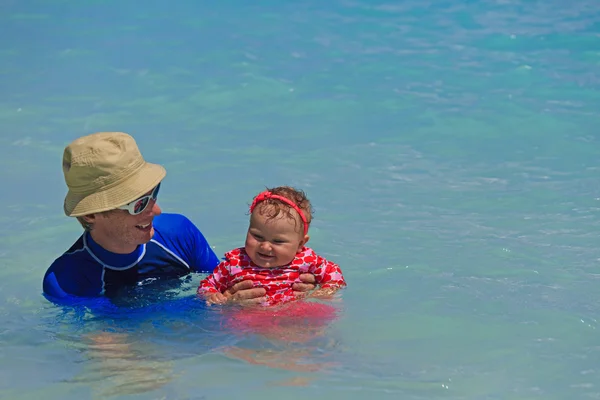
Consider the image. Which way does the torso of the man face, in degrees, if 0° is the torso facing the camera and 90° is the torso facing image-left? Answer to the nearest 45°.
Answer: approximately 315°

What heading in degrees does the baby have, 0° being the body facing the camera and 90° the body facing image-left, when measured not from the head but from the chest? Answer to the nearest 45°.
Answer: approximately 0°

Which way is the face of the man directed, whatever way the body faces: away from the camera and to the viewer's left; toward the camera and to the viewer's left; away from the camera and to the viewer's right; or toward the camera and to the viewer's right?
toward the camera and to the viewer's right
